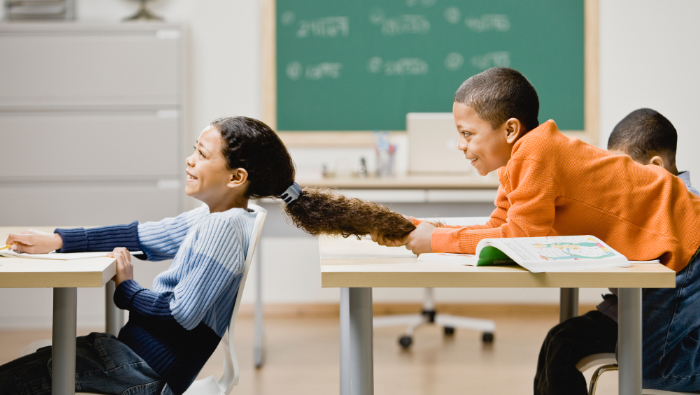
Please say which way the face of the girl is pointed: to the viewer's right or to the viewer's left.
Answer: to the viewer's left

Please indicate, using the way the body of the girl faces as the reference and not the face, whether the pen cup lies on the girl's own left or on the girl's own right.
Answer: on the girl's own right

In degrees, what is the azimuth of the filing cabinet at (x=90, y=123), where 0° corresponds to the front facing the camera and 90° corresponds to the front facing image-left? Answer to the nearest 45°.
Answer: approximately 0°

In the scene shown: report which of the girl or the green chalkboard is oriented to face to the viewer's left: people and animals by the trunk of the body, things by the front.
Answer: the girl

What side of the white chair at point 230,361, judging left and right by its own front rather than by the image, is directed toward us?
left

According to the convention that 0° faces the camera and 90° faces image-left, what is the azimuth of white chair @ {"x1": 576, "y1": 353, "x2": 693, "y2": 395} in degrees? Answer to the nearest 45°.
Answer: approximately 90°

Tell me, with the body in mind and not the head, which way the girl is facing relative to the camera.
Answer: to the viewer's left
